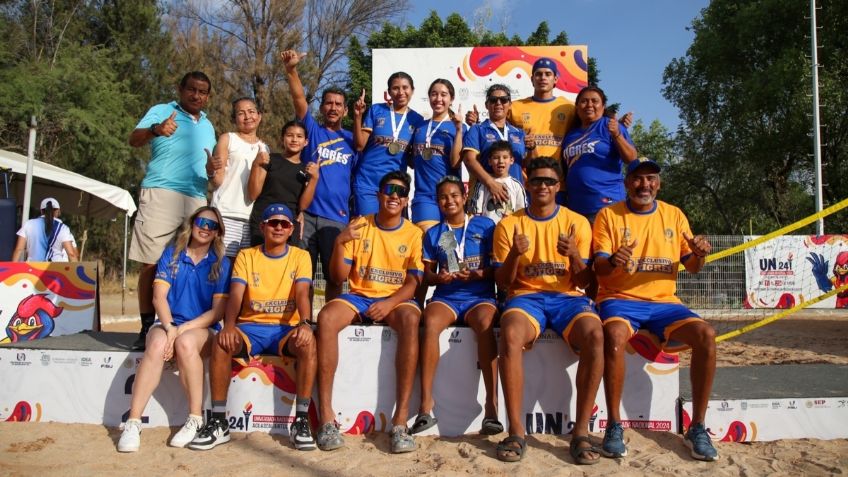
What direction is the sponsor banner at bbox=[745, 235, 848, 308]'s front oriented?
toward the camera

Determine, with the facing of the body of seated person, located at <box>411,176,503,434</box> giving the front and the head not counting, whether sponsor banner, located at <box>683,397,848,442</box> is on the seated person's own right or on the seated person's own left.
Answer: on the seated person's own left

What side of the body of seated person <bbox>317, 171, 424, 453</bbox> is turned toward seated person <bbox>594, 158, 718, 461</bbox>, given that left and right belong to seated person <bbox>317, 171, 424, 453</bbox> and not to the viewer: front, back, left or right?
left

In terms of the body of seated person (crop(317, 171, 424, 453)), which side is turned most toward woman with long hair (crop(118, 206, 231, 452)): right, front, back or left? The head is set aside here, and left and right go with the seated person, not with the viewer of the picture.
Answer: right

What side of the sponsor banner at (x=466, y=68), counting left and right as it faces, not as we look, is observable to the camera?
front

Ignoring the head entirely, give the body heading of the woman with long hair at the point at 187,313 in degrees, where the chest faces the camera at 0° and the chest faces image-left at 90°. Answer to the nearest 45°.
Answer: approximately 0°

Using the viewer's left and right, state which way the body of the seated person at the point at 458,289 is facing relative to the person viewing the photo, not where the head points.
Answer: facing the viewer

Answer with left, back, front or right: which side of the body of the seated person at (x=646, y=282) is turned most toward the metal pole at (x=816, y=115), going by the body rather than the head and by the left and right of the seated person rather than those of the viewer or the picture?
back
